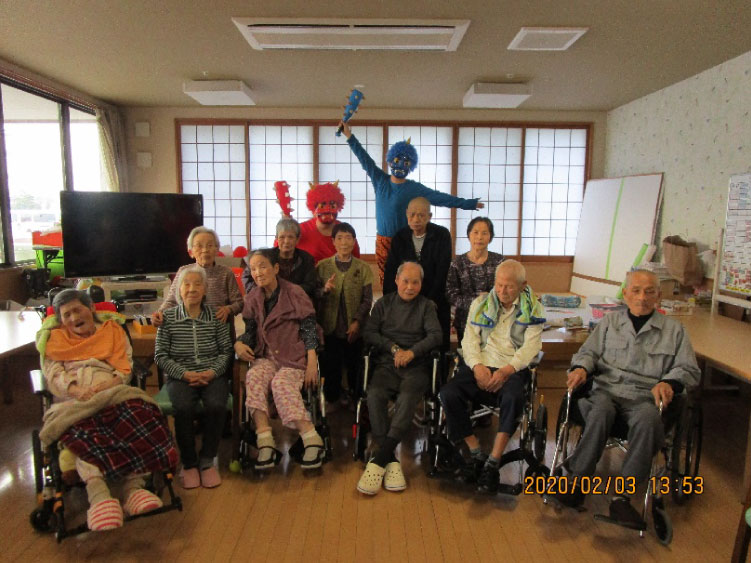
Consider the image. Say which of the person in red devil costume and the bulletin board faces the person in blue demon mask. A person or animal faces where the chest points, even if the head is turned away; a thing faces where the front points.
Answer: the bulletin board

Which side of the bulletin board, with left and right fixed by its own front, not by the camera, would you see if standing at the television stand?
front

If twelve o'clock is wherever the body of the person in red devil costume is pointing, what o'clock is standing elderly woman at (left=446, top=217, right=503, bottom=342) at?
The standing elderly woman is roughly at 10 o'clock from the person in red devil costume.

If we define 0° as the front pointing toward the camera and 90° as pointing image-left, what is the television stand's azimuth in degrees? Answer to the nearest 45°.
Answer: approximately 0°

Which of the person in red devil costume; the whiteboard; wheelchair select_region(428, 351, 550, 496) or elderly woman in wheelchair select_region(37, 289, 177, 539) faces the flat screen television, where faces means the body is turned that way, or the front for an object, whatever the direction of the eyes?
the whiteboard

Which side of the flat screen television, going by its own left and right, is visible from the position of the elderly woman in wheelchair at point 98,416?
front

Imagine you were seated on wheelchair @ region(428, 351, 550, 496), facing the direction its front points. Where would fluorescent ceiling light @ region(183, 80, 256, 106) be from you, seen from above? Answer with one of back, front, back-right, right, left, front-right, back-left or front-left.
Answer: back-right
